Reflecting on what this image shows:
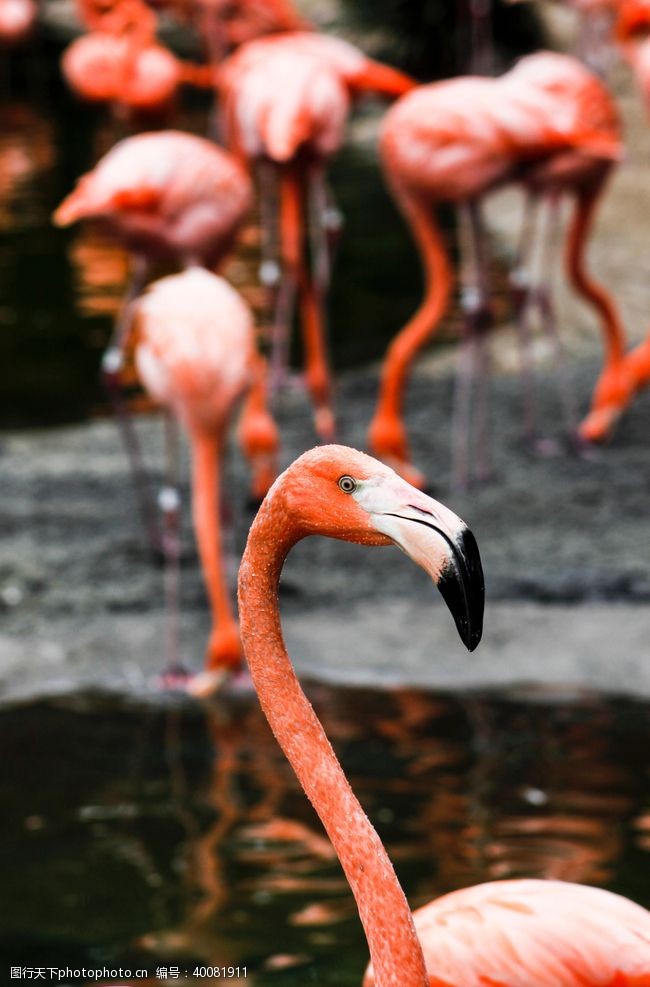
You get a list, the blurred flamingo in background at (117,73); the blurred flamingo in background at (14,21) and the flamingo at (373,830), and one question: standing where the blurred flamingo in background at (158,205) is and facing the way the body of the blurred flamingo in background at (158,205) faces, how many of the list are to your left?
2

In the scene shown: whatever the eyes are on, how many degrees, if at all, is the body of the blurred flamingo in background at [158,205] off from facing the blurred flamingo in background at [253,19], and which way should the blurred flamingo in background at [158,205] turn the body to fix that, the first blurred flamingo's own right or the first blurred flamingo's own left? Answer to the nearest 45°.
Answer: approximately 90° to the first blurred flamingo's own left

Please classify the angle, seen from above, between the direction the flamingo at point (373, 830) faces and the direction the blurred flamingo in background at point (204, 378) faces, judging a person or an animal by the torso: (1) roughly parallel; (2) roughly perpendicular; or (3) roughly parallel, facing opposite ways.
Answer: roughly perpendicular

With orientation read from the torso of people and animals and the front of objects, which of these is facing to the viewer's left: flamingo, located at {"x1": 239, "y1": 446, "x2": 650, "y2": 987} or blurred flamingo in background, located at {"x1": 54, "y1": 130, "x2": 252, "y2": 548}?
the flamingo

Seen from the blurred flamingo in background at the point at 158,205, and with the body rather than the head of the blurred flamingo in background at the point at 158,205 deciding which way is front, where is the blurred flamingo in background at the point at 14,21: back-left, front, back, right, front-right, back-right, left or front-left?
left

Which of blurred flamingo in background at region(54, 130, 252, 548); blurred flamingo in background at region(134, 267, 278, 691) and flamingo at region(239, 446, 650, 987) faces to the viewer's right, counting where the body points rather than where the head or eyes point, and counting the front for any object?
blurred flamingo in background at region(54, 130, 252, 548)

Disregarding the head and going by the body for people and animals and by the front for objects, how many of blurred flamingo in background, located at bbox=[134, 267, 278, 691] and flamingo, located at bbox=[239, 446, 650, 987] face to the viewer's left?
1

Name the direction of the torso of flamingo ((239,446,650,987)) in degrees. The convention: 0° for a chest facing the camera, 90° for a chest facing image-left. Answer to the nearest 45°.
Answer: approximately 90°

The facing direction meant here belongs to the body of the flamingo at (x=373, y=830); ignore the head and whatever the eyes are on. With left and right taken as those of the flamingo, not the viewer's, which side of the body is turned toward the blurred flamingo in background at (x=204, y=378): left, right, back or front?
right

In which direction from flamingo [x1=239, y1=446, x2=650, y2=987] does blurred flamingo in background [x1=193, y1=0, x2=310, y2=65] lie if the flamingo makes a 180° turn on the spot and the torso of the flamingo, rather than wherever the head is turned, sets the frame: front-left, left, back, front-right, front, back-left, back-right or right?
left

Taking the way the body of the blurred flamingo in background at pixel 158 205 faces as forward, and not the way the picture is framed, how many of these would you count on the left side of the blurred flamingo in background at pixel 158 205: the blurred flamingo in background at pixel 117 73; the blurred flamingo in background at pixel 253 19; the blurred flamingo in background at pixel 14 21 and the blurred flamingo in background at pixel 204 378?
3

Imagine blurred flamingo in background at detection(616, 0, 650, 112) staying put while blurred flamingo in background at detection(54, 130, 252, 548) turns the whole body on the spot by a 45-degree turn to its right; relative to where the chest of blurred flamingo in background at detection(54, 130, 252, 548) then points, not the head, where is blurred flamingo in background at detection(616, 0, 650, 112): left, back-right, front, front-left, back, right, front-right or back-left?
left

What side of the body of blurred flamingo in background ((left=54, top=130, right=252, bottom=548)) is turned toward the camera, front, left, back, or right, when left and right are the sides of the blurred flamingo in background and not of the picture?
right

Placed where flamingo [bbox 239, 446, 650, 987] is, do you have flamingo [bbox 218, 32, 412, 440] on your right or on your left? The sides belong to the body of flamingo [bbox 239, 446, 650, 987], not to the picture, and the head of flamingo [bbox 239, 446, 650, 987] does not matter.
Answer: on your right
